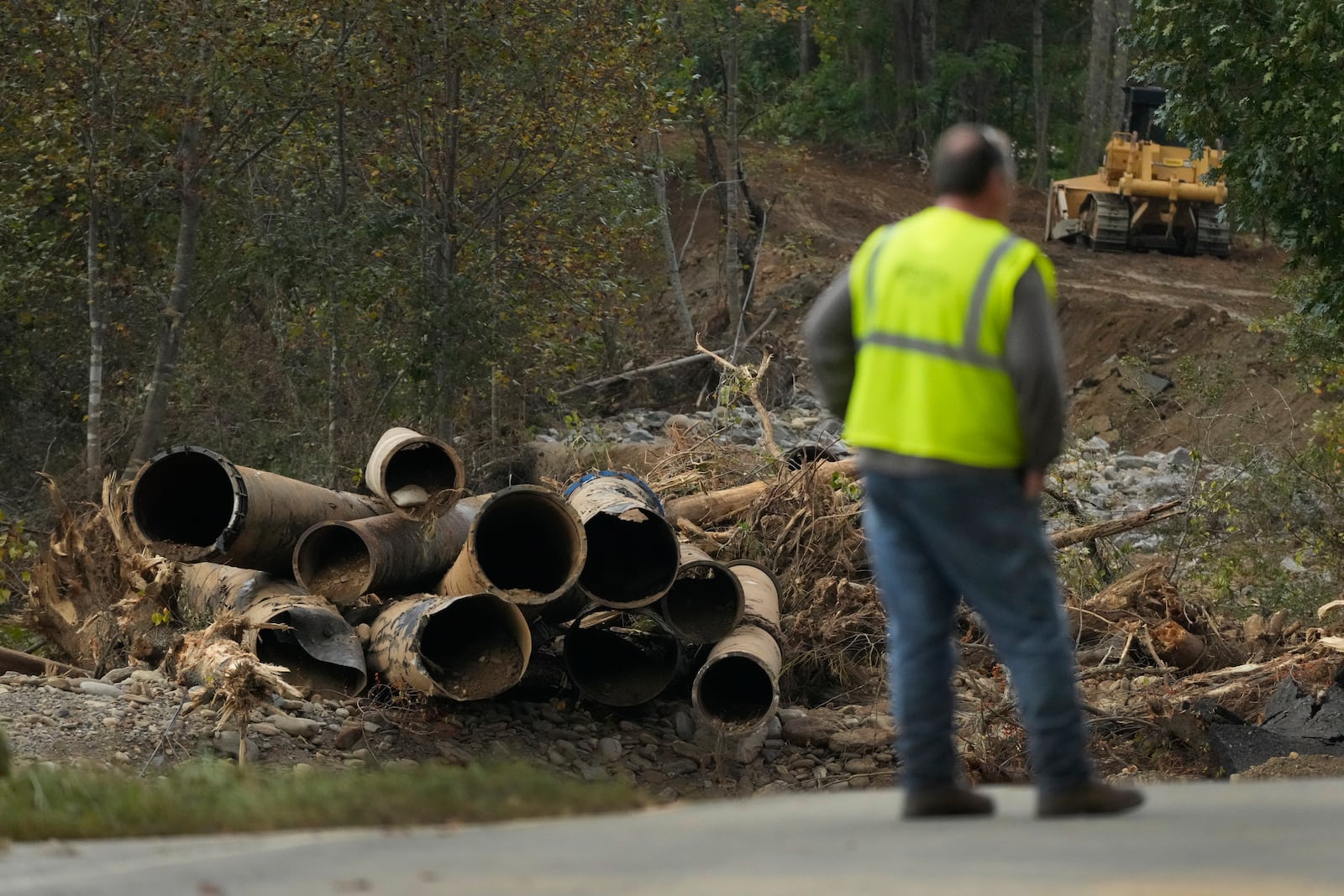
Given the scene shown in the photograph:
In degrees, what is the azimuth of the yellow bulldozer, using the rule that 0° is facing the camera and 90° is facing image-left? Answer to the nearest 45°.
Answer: approximately 135°

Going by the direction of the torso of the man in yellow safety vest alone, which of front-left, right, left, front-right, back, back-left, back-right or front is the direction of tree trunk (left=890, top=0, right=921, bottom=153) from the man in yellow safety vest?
front-left

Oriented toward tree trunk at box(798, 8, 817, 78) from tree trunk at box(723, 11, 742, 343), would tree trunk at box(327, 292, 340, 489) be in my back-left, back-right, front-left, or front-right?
back-left

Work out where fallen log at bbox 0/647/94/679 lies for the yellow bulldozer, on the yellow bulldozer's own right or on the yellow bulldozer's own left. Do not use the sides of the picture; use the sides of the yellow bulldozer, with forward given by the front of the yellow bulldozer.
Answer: on the yellow bulldozer's own left

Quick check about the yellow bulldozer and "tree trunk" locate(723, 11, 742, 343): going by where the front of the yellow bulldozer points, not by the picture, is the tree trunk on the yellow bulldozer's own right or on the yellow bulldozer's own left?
on the yellow bulldozer's own left

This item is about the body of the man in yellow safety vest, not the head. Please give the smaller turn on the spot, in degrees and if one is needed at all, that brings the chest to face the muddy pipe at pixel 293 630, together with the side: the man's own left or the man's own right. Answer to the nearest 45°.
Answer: approximately 90° to the man's own left

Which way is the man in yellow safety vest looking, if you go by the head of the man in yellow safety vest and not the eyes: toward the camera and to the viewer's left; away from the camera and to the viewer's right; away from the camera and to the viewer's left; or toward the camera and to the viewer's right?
away from the camera and to the viewer's right

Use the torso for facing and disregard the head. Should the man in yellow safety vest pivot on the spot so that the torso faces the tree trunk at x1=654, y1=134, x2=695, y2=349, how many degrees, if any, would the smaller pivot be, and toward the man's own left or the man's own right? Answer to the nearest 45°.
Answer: approximately 45° to the man's own left

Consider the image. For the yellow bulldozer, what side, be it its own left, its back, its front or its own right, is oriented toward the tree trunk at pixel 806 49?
front

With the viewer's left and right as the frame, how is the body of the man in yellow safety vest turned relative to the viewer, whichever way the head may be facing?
facing away from the viewer and to the right of the viewer

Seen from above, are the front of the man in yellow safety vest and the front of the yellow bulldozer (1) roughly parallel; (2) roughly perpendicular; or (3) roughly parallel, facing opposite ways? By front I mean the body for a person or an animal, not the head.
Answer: roughly perpendicular

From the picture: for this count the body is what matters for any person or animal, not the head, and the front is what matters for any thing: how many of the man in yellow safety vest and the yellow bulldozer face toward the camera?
0

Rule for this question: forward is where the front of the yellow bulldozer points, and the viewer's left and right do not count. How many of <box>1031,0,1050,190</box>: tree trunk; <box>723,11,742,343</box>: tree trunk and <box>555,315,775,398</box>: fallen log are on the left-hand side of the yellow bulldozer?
2

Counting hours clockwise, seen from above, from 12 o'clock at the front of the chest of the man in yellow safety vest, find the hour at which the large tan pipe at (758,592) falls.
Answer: The large tan pipe is roughly at 10 o'clock from the man in yellow safety vest.

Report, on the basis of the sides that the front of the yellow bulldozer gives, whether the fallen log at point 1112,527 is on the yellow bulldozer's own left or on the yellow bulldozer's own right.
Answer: on the yellow bulldozer's own left
